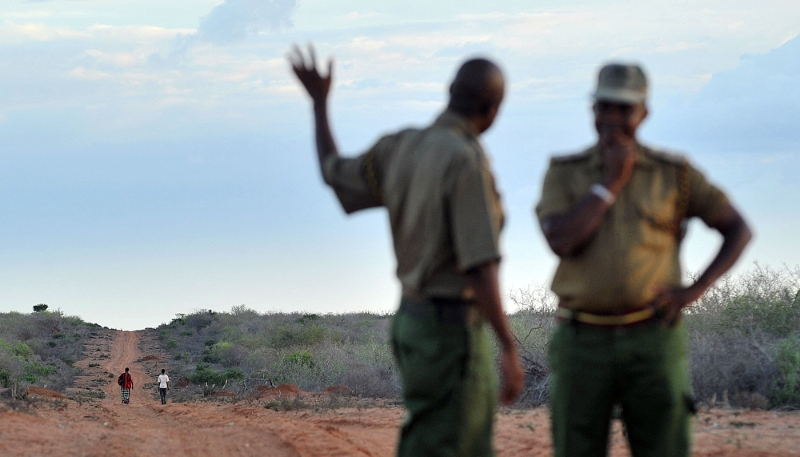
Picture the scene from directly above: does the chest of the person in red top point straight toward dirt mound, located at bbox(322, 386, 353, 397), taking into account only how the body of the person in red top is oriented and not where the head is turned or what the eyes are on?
no

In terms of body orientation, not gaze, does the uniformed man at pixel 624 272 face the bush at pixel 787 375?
no

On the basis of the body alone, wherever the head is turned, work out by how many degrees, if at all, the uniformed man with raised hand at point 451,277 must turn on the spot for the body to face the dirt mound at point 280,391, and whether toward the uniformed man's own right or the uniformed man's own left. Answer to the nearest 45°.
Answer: approximately 45° to the uniformed man's own left

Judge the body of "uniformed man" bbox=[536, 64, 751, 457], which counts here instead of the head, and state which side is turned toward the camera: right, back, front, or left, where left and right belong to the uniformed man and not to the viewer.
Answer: front

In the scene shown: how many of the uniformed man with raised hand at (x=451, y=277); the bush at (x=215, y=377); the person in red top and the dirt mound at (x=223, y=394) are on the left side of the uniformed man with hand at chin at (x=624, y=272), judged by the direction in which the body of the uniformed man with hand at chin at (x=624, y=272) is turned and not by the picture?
0

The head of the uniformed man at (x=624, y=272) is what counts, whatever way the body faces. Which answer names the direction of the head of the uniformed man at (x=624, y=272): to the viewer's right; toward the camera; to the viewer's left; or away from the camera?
toward the camera

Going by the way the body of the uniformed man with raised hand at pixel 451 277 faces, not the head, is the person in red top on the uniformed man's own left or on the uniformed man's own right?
on the uniformed man's own left

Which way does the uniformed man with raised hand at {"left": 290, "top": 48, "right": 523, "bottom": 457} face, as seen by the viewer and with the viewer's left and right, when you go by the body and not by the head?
facing away from the viewer and to the right of the viewer

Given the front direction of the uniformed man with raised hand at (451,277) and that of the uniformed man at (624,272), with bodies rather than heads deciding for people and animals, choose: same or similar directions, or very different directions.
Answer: very different directions
